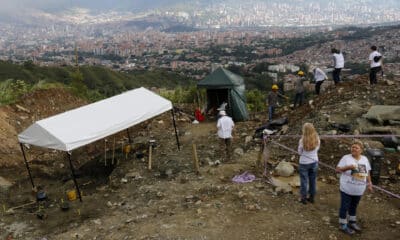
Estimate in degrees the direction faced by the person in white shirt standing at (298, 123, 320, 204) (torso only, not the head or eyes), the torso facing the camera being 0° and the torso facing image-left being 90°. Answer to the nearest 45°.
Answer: approximately 180°

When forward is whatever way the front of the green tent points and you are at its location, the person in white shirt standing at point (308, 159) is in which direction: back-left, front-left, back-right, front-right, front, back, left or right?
front-left

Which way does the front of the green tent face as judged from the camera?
facing the viewer and to the left of the viewer

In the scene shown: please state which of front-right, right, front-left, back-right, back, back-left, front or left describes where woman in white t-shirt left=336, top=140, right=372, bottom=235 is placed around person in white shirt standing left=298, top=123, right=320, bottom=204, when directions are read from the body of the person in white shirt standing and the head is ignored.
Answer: back-right

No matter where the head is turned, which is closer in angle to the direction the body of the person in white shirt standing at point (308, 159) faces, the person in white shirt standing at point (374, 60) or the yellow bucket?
the person in white shirt standing

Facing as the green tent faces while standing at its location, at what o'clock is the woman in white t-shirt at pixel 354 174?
The woman in white t-shirt is roughly at 10 o'clock from the green tent.

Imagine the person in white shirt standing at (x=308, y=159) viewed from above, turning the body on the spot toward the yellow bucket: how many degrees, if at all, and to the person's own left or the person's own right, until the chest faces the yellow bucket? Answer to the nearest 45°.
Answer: approximately 45° to the person's own left

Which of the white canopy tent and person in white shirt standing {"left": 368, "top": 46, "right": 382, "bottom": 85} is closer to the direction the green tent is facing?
the white canopy tent

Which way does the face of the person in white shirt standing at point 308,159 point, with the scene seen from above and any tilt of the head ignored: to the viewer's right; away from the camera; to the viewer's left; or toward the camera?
away from the camera

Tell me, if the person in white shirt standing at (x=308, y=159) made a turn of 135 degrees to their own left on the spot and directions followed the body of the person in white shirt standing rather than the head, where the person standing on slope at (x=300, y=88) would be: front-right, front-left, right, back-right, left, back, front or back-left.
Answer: back-right

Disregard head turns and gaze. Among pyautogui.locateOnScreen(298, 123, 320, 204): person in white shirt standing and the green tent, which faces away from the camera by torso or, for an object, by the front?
the person in white shirt standing

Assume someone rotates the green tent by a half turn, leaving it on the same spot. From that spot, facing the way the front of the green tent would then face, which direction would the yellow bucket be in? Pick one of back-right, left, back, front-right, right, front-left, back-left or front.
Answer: back
